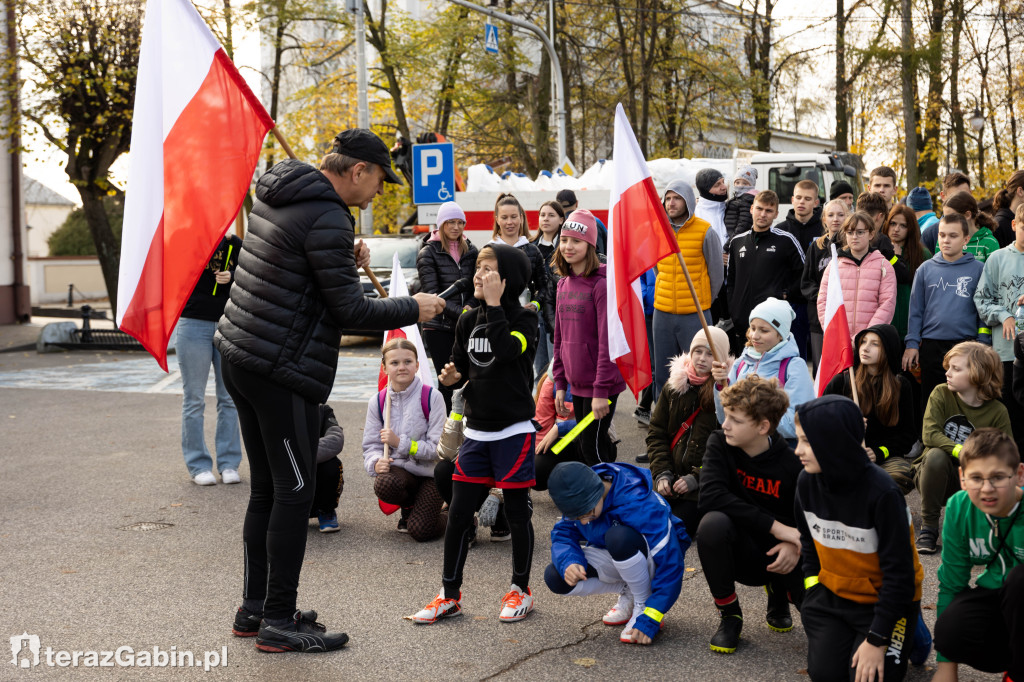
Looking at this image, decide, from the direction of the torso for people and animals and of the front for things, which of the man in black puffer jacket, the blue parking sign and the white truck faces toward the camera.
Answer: the blue parking sign

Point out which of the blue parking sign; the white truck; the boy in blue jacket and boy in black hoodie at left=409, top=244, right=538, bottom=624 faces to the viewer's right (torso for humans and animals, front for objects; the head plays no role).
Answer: the white truck

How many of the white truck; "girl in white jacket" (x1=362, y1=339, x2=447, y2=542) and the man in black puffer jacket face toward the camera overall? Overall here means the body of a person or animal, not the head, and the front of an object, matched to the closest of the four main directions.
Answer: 1

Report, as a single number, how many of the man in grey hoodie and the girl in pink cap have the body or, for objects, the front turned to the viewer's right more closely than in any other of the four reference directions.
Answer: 0

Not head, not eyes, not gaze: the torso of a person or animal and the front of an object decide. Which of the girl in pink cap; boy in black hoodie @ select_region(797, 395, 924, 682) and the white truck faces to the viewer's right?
the white truck

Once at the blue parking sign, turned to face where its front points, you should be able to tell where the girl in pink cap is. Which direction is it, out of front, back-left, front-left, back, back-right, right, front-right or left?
front

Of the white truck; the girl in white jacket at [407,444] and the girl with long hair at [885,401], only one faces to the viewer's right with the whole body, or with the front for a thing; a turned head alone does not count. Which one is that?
the white truck

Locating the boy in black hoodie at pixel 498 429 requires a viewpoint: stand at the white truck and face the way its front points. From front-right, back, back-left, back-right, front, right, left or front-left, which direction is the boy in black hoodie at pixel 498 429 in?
right

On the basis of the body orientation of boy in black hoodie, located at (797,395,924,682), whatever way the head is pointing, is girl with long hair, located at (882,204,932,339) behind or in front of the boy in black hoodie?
behind

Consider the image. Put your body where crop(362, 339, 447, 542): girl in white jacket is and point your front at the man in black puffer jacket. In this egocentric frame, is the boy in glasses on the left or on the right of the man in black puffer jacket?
left

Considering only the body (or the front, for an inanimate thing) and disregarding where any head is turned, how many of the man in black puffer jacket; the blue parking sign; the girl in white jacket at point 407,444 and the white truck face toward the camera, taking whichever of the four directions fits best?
2

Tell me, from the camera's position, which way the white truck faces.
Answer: facing to the right of the viewer

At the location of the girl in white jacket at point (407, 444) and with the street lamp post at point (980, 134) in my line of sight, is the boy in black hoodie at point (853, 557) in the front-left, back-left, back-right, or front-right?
back-right
